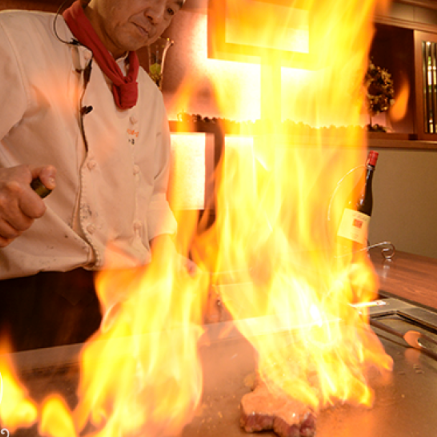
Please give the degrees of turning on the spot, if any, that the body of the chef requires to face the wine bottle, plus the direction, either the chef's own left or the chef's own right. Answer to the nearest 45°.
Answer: approximately 45° to the chef's own left

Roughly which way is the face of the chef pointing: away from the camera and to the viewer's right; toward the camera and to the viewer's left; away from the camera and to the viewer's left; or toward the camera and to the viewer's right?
toward the camera and to the viewer's right

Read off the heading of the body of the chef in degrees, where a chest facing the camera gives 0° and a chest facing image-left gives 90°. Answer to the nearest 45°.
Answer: approximately 315°

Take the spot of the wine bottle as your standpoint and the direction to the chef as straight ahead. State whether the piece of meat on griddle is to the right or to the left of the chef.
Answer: left

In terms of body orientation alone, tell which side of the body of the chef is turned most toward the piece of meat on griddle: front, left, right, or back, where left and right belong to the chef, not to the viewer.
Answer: front
